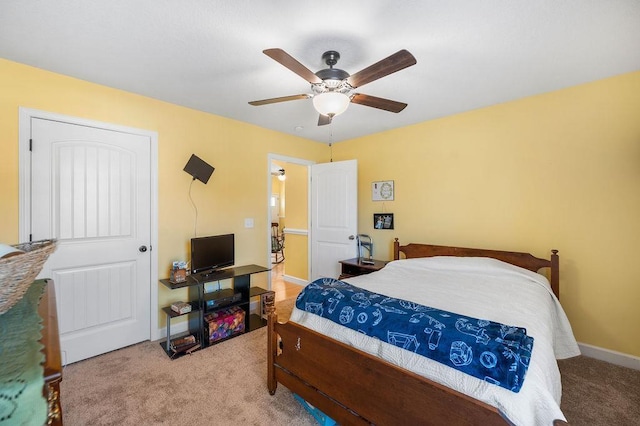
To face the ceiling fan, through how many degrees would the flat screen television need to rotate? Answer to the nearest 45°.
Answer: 0° — it already faces it

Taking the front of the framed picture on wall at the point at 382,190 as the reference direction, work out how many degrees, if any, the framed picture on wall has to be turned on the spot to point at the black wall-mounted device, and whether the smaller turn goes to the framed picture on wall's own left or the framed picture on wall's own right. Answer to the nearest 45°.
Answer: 0° — it already faces it

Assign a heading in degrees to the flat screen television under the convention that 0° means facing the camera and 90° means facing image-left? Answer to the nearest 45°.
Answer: approximately 315°

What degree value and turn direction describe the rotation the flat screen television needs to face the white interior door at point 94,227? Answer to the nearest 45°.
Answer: approximately 135° to its right

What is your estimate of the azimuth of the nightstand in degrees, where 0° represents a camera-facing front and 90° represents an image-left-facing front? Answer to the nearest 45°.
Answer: approximately 45°

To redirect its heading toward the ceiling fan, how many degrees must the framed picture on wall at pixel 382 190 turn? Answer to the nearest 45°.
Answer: approximately 45° to its left

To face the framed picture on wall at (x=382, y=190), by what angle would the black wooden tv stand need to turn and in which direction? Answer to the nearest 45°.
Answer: approximately 45° to its left

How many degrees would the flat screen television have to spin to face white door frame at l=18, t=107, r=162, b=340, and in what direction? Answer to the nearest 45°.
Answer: approximately 135° to its right

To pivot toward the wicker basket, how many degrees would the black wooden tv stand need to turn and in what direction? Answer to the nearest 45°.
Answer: approximately 45° to its right

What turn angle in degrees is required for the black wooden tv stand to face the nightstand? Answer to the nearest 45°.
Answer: approximately 45° to its left
